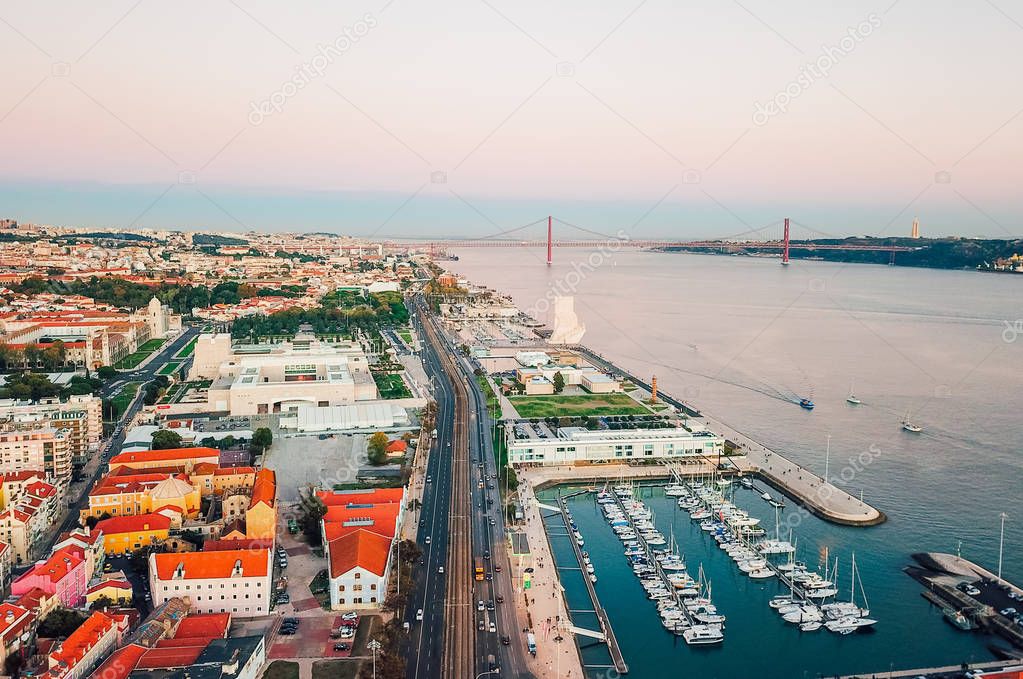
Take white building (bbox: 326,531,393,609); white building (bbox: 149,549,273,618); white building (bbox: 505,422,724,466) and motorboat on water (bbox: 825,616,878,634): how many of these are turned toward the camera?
3

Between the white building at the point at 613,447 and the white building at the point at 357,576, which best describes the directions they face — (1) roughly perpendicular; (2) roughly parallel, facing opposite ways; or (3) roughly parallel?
roughly parallel

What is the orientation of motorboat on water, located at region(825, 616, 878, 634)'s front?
to the viewer's right

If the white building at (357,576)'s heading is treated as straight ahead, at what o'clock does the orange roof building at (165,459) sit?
The orange roof building is roughly at 5 o'clock from the white building.

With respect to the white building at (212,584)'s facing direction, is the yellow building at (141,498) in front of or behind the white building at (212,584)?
behind

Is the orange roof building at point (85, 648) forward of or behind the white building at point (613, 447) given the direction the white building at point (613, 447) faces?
forward

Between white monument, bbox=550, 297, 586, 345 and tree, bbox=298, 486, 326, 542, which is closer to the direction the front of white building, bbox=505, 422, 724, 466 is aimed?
the tree

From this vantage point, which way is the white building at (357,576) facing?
toward the camera

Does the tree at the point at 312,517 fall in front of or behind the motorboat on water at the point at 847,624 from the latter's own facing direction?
behind

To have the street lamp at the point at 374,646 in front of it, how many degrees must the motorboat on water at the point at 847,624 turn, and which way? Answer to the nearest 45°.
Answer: approximately 135° to its right

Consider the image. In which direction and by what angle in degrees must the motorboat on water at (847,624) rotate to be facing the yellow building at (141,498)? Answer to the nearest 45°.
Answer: approximately 180°

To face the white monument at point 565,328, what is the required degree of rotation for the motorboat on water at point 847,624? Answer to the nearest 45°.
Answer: approximately 135° to its left

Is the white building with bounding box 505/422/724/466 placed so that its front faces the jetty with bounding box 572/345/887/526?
no

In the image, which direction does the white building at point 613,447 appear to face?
toward the camera

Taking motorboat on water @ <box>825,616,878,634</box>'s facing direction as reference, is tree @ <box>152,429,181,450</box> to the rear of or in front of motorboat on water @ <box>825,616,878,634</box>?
to the rear

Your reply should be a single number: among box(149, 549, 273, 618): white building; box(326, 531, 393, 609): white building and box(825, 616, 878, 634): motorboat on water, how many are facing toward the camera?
2

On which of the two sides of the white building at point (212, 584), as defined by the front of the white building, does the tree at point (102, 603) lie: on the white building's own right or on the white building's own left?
on the white building's own right

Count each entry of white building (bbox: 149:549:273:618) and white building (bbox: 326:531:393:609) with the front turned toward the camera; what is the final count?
2

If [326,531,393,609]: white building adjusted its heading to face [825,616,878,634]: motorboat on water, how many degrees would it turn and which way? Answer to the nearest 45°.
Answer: approximately 90° to its left

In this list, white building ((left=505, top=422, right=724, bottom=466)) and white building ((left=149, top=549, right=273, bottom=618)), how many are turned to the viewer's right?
0

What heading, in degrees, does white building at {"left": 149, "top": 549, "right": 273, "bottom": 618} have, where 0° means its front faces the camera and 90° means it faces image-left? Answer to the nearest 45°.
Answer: approximately 0°
